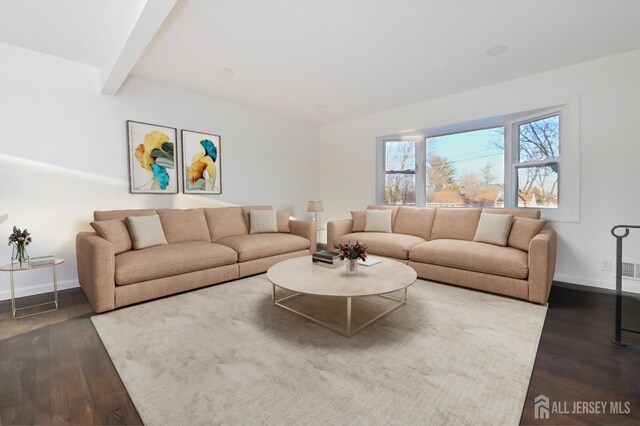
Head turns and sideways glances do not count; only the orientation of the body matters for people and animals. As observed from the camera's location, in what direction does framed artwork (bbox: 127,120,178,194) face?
facing the viewer and to the right of the viewer

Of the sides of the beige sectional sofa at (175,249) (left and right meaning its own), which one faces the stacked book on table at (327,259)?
front

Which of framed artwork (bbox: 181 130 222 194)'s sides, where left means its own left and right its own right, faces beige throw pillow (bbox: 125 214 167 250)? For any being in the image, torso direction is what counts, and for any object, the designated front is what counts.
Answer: right

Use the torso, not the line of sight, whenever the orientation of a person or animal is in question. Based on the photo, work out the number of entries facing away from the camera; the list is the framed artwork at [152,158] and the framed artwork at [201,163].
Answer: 0

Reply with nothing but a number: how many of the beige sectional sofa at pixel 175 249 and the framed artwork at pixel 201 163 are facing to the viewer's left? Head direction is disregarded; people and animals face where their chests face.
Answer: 0

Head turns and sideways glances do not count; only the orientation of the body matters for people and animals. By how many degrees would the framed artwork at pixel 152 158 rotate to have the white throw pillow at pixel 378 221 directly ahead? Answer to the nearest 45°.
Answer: approximately 45° to its left

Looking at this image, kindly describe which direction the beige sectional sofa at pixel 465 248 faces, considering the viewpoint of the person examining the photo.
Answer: facing the viewer and to the left of the viewer

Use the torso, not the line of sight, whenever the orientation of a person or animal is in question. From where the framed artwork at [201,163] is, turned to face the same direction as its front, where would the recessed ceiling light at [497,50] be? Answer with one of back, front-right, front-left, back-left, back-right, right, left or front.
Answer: front

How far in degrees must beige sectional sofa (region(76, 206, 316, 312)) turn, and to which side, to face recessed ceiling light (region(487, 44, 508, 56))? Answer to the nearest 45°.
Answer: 0° — it already faces it

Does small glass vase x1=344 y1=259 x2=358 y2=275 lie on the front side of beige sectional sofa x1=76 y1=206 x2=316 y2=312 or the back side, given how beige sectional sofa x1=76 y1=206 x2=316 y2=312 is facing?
on the front side

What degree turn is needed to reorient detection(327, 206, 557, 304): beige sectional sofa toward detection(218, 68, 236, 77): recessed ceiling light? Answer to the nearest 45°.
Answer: approximately 45° to its right

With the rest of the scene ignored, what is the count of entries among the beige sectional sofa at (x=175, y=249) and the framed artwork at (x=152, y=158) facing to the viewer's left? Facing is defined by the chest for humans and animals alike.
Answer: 0
